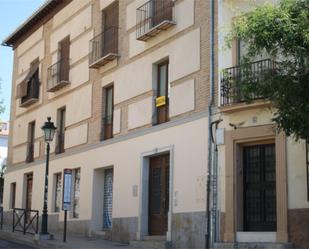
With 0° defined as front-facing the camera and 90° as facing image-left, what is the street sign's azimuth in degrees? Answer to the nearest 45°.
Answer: approximately 0°

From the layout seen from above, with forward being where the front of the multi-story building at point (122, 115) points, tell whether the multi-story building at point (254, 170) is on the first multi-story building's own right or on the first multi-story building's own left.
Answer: on the first multi-story building's own left

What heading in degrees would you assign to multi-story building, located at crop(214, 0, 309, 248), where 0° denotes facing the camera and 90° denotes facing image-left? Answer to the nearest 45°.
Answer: approximately 0°

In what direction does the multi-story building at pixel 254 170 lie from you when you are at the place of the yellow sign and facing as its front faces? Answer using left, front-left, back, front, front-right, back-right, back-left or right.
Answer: left

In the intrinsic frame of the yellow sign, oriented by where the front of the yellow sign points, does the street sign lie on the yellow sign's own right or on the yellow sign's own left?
on the yellow sign's own right

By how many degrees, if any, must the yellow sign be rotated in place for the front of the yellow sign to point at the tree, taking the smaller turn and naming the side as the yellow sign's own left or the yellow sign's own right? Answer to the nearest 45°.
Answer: approximately 45° to the yellow sign's own left

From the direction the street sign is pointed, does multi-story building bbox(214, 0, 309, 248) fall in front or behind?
in front

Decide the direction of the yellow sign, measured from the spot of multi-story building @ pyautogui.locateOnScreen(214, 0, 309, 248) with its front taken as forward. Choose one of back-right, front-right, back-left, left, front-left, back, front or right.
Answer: back-right

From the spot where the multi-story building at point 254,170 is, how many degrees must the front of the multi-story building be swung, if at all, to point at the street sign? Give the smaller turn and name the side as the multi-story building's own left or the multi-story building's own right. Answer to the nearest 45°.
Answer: approximately 135° to the multi-story building's own right

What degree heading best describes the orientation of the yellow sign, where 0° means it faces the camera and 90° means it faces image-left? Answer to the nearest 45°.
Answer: approximately 45°

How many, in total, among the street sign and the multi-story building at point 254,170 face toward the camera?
2

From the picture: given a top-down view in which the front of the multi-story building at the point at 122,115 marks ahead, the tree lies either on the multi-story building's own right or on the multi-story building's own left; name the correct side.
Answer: on the multi-story building's own left
